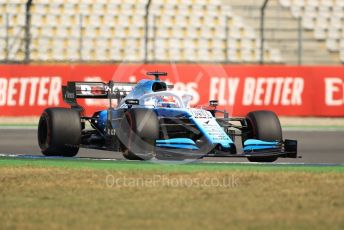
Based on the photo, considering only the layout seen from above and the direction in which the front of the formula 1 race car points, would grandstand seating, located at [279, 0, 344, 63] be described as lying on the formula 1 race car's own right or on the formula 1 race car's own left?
on the formula 1 race car's own left

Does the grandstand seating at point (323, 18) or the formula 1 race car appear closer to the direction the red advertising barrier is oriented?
the formula 1 race car

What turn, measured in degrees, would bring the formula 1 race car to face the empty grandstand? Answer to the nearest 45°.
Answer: approximately 135° to its left

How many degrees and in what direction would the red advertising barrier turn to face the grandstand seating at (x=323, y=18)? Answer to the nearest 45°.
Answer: approximately 135° to its left

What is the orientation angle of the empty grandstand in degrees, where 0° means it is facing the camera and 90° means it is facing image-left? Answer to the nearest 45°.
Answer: approximately 0°

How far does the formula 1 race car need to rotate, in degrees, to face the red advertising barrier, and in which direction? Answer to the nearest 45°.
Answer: approximately 135° to its left

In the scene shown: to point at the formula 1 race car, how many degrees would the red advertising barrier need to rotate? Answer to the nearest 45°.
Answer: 0° — it already faces it

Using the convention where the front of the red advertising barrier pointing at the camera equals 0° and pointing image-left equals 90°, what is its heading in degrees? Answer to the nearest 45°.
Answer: approximately 0°
